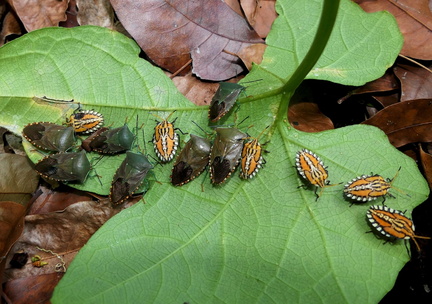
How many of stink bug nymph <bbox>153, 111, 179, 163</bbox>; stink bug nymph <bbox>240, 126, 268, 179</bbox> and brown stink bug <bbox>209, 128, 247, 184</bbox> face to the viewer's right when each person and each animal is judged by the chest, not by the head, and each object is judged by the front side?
0

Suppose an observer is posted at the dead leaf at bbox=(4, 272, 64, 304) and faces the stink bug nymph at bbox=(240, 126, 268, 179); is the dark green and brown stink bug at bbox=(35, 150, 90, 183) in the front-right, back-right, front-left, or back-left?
front-left

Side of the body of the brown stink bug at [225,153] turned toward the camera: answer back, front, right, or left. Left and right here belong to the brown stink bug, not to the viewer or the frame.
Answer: back

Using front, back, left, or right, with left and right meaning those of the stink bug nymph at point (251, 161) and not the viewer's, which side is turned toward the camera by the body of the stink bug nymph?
back

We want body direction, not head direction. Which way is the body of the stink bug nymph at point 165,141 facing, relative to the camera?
away from the camera

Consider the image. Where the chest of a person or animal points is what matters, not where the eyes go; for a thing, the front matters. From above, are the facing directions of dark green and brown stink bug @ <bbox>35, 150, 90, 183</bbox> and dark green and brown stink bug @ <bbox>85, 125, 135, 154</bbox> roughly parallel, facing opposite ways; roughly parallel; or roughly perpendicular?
roughly parallel

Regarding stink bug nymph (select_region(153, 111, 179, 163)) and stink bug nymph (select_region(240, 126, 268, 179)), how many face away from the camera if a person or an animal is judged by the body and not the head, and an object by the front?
2

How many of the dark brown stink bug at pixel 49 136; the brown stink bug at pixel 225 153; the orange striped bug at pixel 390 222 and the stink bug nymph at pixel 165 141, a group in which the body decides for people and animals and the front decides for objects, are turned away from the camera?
2

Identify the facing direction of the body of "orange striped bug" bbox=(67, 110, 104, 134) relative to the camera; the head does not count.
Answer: to the viewer's left

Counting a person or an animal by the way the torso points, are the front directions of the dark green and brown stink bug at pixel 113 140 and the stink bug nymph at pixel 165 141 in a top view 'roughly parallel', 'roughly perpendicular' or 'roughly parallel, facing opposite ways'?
roughly perpendicular

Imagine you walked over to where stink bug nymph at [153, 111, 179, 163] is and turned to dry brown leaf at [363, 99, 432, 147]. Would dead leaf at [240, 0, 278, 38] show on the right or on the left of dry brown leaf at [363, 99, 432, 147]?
left

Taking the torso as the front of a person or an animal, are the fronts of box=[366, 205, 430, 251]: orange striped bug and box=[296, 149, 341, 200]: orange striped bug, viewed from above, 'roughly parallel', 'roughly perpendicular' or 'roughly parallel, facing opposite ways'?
roughly parallel

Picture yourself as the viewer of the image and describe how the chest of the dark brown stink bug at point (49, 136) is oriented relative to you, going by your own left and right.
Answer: facing to the right of the viewer
